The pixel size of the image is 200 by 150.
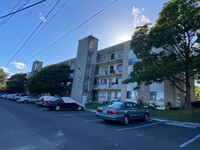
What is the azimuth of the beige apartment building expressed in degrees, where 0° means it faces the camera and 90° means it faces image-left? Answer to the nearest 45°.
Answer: approximately 45°

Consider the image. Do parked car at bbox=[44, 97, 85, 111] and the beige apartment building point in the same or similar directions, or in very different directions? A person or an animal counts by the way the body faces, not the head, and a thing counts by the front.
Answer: very different directions

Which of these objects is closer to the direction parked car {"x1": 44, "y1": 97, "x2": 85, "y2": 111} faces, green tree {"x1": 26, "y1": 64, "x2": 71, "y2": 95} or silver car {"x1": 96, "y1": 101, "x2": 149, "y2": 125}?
the green tree

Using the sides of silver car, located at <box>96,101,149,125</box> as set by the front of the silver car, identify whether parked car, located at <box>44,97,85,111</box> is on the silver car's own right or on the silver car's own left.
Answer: on the silver car's own left
